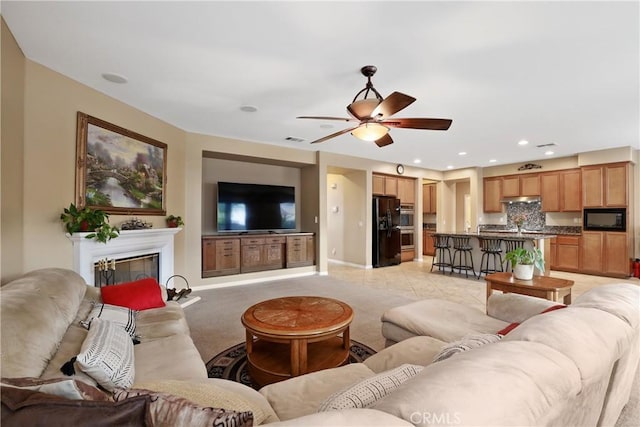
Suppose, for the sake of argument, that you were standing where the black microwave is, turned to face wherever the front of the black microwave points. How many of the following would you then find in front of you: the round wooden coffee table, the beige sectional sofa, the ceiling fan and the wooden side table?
4

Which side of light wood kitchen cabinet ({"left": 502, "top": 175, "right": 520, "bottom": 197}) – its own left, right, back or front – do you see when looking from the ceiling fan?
front

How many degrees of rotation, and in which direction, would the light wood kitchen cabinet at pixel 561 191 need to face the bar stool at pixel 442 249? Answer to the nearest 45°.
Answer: approximately 45° to its right

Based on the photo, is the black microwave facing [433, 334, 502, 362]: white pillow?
yes

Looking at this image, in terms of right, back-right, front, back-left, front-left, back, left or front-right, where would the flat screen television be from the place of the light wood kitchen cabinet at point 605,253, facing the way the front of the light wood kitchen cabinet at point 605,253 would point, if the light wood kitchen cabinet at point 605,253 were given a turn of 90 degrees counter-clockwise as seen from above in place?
back-right

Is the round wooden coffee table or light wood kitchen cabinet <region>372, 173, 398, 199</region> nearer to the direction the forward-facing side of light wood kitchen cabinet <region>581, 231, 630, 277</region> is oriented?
the round wooden coffee table

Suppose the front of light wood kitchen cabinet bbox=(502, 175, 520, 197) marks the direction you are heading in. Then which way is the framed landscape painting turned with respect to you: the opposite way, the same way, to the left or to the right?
to the left

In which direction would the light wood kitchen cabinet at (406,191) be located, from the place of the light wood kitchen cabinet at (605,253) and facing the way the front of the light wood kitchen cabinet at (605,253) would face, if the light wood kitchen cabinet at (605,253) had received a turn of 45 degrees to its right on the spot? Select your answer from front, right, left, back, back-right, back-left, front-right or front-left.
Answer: front-right

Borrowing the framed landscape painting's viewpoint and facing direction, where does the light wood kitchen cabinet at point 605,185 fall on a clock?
The light wood kitchen cabinet is roughly at 11 o'clock from the framed landscape painting.

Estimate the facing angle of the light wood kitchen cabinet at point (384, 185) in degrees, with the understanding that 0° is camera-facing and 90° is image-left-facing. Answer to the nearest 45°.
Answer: approximately 315°

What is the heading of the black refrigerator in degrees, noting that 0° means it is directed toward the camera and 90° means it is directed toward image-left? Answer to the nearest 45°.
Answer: approximately 315°
